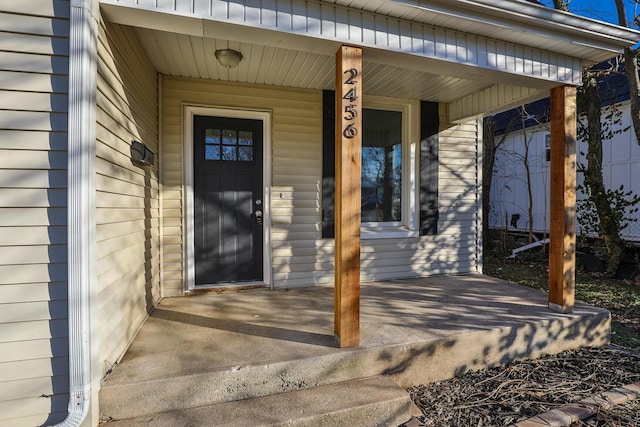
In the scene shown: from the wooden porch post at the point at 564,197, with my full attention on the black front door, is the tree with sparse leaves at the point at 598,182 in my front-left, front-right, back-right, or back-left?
back-right

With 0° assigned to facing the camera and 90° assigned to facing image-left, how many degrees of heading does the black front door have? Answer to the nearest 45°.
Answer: approximately 0°

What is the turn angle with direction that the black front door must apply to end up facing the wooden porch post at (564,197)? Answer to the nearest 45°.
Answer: approximately 45° to its left

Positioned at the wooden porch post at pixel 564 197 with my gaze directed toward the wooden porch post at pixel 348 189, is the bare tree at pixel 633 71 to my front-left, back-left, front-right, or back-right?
back-right

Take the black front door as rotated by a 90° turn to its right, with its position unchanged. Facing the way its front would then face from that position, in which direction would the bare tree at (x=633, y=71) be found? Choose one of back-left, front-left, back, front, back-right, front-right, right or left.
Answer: back

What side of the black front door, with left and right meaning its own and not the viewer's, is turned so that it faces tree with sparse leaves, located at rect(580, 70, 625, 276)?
left

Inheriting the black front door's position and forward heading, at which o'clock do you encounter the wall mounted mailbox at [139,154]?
The wall mounted mailbox is roughly at 1 o'clock from the black front door.

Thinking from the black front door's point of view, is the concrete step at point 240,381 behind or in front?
in front
